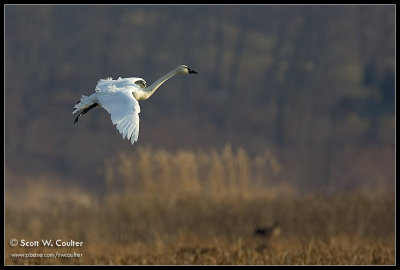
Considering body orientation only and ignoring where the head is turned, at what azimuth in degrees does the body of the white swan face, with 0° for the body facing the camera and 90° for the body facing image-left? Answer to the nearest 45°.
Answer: approximately 270°
